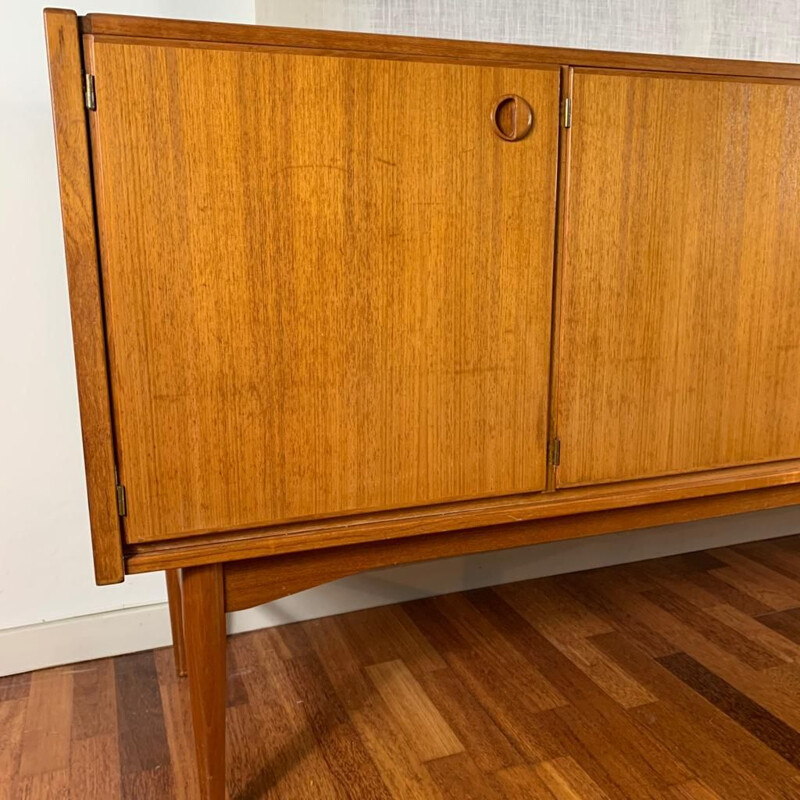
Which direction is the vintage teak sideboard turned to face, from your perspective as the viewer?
facing the viewer and to the right of the viewer
